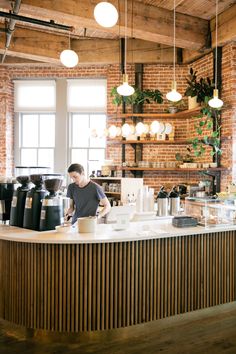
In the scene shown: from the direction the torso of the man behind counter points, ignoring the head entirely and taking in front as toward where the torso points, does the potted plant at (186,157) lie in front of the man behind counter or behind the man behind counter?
behind

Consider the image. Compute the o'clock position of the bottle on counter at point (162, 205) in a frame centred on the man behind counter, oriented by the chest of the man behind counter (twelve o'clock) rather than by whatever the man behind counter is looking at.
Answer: The bottle on counter is roughly at 7 o'clock from the man behind counter.

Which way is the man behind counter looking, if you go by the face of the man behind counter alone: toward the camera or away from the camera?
toward the camera

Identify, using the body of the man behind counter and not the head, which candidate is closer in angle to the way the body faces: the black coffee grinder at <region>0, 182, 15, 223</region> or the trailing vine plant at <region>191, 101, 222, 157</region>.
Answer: the black coffee grinder

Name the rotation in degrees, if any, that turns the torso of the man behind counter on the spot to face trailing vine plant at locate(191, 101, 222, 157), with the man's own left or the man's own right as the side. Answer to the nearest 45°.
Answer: approximately 180°

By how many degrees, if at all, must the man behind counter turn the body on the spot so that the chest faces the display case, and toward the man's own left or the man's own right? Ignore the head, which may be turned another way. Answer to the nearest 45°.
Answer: approximately 135° to the man's own left

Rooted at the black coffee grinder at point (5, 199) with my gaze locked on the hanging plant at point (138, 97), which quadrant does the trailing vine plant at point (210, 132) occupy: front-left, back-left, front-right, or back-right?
front-right

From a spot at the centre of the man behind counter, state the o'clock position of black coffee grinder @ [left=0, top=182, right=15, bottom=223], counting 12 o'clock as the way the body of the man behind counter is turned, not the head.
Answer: The black coffee grinder is roughly at 1 o'clock from the man behind counter.

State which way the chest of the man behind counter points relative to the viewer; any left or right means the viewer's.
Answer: facing the viewer and to the left of the viewer

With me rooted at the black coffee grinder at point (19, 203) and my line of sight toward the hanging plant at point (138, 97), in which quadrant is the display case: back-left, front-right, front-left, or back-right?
front-right
